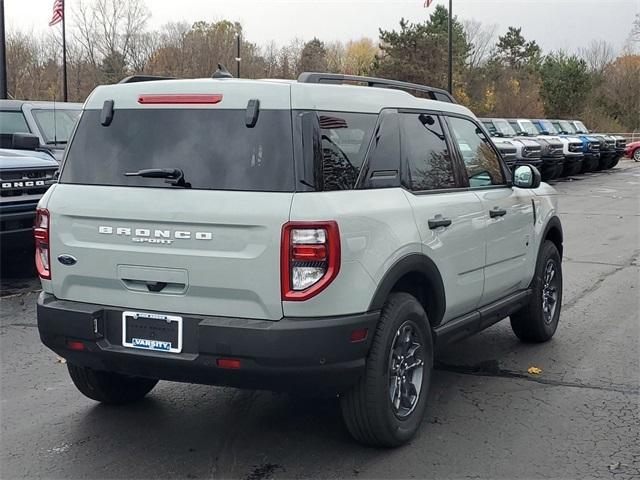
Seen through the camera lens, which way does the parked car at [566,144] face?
facing the viewer and to the right of the viewer

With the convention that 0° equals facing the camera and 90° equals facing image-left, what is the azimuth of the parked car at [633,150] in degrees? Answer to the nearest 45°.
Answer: approximately 45°

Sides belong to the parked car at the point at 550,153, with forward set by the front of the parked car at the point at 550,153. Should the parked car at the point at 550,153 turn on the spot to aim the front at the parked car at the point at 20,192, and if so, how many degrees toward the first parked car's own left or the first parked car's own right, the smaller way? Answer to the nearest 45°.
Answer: approximately 45° to the first parked car's own right

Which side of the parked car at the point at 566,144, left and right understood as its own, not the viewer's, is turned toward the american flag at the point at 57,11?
right

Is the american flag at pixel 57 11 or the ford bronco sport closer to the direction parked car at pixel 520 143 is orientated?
the ford bronco sport

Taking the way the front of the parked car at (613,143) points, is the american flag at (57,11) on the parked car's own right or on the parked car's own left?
on the parked car's own right

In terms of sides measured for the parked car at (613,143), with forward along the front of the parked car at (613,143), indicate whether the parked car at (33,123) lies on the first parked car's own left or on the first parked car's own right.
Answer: on the first parked car's own right

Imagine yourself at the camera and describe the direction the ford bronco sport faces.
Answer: facing away from the viewer and to the right of the viewer
